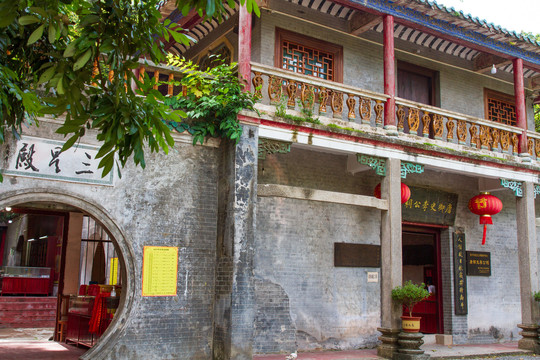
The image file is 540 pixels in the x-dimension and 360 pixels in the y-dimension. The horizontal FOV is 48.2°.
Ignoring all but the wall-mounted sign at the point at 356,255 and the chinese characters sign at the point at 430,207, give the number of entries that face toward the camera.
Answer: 2

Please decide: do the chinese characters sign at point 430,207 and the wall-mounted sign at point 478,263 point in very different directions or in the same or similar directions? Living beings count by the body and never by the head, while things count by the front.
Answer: same or similar directions

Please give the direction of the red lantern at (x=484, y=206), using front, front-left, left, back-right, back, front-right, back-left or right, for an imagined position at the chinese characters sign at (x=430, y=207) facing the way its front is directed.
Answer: left

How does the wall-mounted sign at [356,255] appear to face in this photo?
toward the camera

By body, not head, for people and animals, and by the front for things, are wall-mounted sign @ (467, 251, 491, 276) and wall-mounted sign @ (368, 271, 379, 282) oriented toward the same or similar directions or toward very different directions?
same or similar directions

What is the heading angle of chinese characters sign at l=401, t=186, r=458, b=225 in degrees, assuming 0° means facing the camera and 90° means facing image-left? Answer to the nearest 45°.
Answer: approximately 0°

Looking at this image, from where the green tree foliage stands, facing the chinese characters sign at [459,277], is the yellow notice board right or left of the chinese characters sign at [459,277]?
left

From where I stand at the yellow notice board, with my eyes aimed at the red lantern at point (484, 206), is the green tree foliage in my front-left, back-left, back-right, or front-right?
back-right

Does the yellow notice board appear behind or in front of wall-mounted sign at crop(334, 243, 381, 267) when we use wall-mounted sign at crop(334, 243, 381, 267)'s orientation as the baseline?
in front

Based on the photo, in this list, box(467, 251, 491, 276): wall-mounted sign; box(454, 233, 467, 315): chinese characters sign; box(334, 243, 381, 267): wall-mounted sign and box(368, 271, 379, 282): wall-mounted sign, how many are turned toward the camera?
4

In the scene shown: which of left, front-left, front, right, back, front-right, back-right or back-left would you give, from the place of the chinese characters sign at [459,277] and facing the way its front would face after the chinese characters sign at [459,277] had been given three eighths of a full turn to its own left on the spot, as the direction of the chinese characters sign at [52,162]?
back

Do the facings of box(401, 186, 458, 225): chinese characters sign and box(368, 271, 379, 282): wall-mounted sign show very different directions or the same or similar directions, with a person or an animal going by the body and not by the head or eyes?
same or similar directions

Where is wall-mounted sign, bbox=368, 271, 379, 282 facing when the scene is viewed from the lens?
facing the viewer

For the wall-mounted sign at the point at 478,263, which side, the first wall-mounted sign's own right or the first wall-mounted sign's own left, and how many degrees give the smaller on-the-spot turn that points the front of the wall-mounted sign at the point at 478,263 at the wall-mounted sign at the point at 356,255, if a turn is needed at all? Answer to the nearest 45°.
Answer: approximately 45° to the first wall-mounted sign's own right
